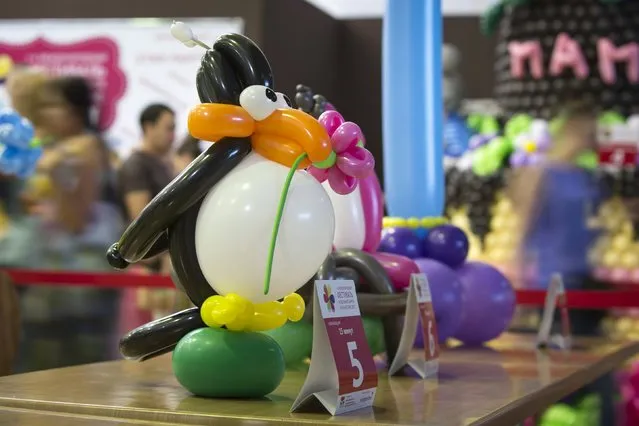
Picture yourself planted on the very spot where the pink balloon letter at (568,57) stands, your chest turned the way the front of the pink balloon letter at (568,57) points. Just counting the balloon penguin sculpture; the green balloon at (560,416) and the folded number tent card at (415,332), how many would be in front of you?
3

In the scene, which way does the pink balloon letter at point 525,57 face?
toward the camera

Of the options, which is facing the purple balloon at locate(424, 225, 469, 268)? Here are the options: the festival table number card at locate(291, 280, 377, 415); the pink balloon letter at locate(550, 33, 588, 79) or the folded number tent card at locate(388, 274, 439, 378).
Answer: the pink balloon letter

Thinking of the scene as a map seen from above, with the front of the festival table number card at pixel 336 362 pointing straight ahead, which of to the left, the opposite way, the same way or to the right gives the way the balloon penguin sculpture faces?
the same way

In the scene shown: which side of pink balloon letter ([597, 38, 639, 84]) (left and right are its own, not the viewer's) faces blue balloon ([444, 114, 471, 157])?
right

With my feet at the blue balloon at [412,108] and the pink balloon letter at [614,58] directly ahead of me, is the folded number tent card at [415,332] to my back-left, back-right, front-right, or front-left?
back-right

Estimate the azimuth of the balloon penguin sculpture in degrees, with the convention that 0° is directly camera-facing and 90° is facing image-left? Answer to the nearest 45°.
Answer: approximately 315°

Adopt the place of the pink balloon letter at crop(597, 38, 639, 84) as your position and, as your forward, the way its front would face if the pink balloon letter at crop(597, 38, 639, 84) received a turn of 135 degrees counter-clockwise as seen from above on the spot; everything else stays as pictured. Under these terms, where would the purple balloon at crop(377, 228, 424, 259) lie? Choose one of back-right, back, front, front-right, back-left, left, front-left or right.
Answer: back-right

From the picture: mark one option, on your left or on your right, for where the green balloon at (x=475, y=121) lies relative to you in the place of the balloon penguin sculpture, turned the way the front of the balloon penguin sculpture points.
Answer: on your left

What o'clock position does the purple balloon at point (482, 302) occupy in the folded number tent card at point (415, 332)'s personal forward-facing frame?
The purple balloon is roughly at 8 o'clock from the folded number tent card.

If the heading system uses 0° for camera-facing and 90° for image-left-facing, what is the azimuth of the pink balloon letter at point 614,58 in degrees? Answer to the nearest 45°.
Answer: approximately 0°
